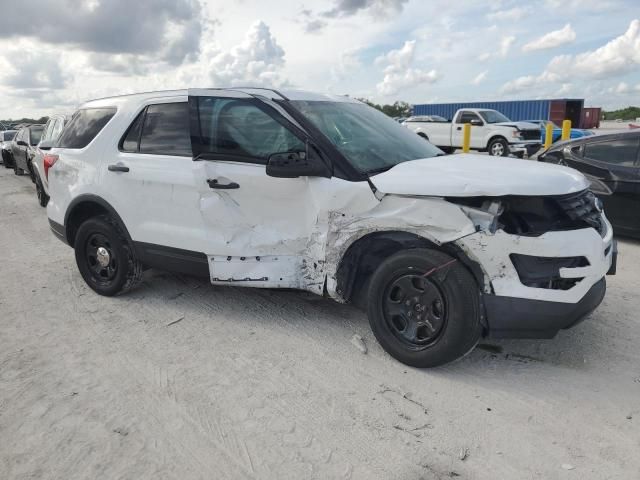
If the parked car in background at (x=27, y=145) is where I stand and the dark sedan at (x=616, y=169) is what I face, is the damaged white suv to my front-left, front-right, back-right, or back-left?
front-right

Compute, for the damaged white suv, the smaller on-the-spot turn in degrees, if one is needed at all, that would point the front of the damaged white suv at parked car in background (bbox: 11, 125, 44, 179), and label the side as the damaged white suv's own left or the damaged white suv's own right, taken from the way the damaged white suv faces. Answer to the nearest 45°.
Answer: approximately 180°

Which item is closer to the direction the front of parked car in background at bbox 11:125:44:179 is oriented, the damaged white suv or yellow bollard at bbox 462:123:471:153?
the damaged white suv

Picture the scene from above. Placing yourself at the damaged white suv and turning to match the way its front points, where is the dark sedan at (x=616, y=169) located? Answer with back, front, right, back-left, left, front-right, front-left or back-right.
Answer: left

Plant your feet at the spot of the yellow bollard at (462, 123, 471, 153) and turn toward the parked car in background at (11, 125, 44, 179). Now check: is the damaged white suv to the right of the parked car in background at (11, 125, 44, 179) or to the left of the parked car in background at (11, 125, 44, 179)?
left

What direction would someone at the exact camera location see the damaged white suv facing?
facing the viewer and to the right of the viewer

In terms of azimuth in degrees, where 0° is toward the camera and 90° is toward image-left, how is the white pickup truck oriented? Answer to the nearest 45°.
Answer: approximately 315°

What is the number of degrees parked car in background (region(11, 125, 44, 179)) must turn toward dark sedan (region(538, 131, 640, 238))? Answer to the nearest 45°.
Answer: approximately 90° to its left

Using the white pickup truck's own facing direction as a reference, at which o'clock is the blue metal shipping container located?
The blue metal shipping container is roughly at 8 o'clock from the white pickup truck.

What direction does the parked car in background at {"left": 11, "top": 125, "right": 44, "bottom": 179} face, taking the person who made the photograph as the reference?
facing the viewer and to the left of the viewer

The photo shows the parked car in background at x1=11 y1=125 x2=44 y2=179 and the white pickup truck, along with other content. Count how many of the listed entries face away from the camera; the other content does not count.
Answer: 0
